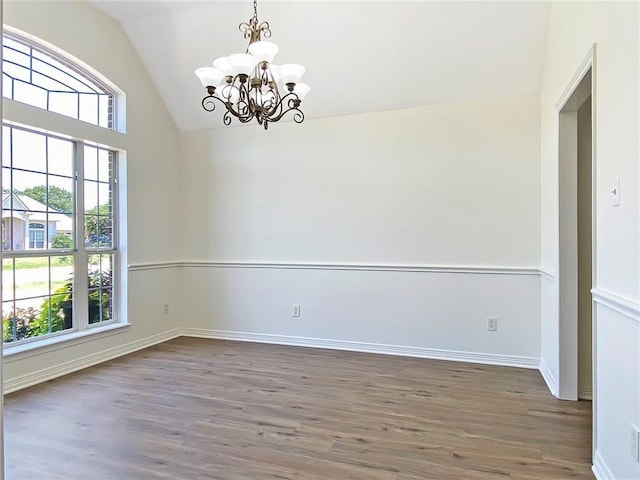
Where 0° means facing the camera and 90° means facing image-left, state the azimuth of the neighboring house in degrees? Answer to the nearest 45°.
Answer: approximately 0°

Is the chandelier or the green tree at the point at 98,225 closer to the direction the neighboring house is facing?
the chandelier

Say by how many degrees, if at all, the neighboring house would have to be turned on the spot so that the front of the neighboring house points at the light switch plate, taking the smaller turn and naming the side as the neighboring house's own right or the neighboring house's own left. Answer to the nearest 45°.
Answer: approximately 45° to the neighboring house's own left

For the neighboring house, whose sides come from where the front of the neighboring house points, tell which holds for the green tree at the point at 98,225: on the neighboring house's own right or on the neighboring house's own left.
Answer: on the neighboring house's own left

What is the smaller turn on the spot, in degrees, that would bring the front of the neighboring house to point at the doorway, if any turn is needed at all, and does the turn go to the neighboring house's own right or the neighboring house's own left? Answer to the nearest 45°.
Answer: approximately 45° to the neighboring house's own left
